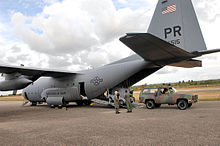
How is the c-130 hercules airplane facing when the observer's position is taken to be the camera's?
facing away from the viewer and to the left of the viewer
